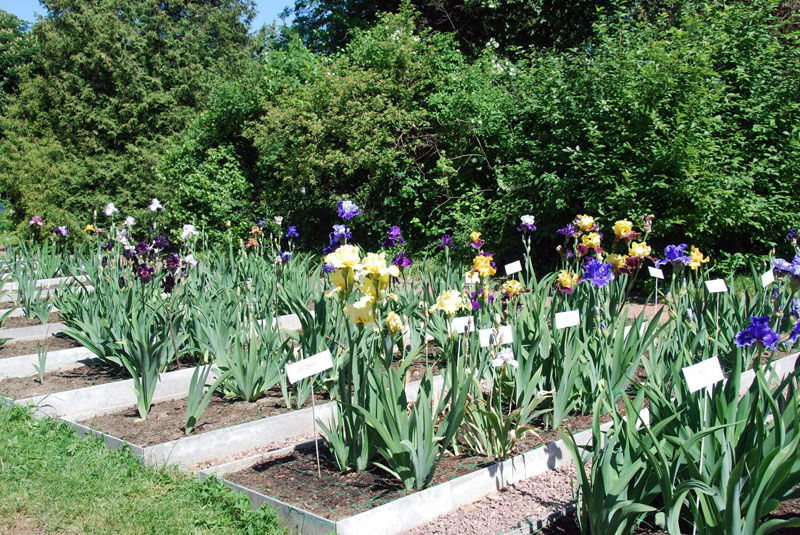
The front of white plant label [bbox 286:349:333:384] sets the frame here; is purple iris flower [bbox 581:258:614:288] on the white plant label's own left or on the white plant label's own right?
on the white plant label's own left

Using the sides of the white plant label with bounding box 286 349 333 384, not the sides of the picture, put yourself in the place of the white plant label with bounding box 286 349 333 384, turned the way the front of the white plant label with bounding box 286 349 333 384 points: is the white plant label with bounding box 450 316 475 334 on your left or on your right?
on your left

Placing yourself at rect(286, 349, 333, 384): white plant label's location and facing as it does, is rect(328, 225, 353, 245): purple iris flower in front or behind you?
behind

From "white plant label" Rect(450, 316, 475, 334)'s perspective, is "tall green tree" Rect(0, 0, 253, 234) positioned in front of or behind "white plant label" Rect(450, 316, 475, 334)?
behind

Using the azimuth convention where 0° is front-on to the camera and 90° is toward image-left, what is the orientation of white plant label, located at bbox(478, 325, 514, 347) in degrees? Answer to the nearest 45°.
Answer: approximately 0°

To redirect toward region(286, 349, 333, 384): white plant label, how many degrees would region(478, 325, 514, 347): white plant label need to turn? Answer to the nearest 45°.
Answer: approximately 90° to its right

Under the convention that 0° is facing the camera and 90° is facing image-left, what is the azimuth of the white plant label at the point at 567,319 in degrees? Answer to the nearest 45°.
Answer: approximately 0°

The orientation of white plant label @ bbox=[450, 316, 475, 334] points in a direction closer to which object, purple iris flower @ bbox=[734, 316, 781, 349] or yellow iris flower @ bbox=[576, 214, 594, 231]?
the purple iris flower

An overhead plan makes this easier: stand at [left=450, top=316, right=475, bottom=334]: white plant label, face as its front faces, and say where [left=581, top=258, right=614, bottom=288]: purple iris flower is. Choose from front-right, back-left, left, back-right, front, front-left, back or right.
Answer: back-left

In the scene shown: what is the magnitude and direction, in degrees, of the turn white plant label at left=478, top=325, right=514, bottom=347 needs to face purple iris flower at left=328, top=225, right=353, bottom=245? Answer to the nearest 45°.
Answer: approximately 135° to its right
